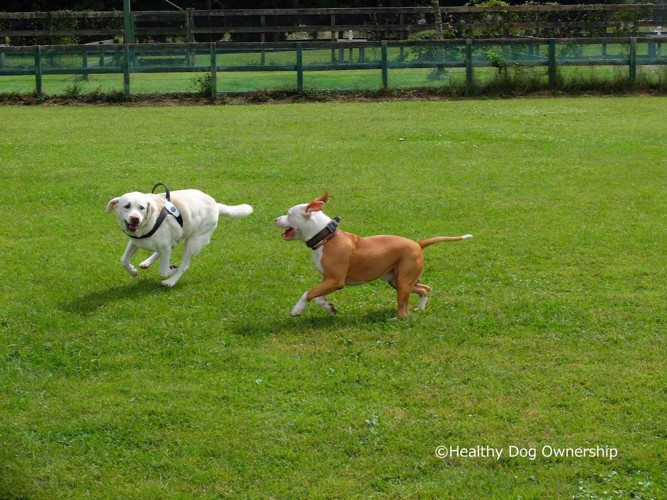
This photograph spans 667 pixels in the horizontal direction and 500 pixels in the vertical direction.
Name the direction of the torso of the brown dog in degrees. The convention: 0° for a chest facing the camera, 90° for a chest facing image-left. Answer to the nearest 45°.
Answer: approximately 90°

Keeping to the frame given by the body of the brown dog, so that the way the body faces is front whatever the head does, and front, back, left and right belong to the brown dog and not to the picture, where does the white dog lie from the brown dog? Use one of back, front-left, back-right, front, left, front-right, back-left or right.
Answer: front-right

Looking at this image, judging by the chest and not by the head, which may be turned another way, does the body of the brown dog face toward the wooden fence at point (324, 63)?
no

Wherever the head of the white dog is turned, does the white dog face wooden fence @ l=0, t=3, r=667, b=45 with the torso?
no

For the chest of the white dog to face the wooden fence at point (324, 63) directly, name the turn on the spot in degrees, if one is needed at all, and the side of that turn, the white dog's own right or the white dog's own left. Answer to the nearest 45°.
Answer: approximately 135° to the white dog's own right

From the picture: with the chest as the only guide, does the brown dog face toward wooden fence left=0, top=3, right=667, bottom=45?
no

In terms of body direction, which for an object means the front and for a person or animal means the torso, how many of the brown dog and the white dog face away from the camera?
0

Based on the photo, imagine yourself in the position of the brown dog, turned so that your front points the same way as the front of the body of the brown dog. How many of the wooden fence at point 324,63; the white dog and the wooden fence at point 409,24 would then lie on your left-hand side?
0

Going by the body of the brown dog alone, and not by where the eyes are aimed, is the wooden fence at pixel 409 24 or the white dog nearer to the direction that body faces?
the white dog

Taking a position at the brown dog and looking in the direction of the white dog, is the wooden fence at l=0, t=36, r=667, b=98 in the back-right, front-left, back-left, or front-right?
front-right

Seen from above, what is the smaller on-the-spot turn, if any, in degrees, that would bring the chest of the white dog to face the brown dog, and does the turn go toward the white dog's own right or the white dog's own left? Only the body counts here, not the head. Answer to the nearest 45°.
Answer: approximately 90° to the white dog's own left
